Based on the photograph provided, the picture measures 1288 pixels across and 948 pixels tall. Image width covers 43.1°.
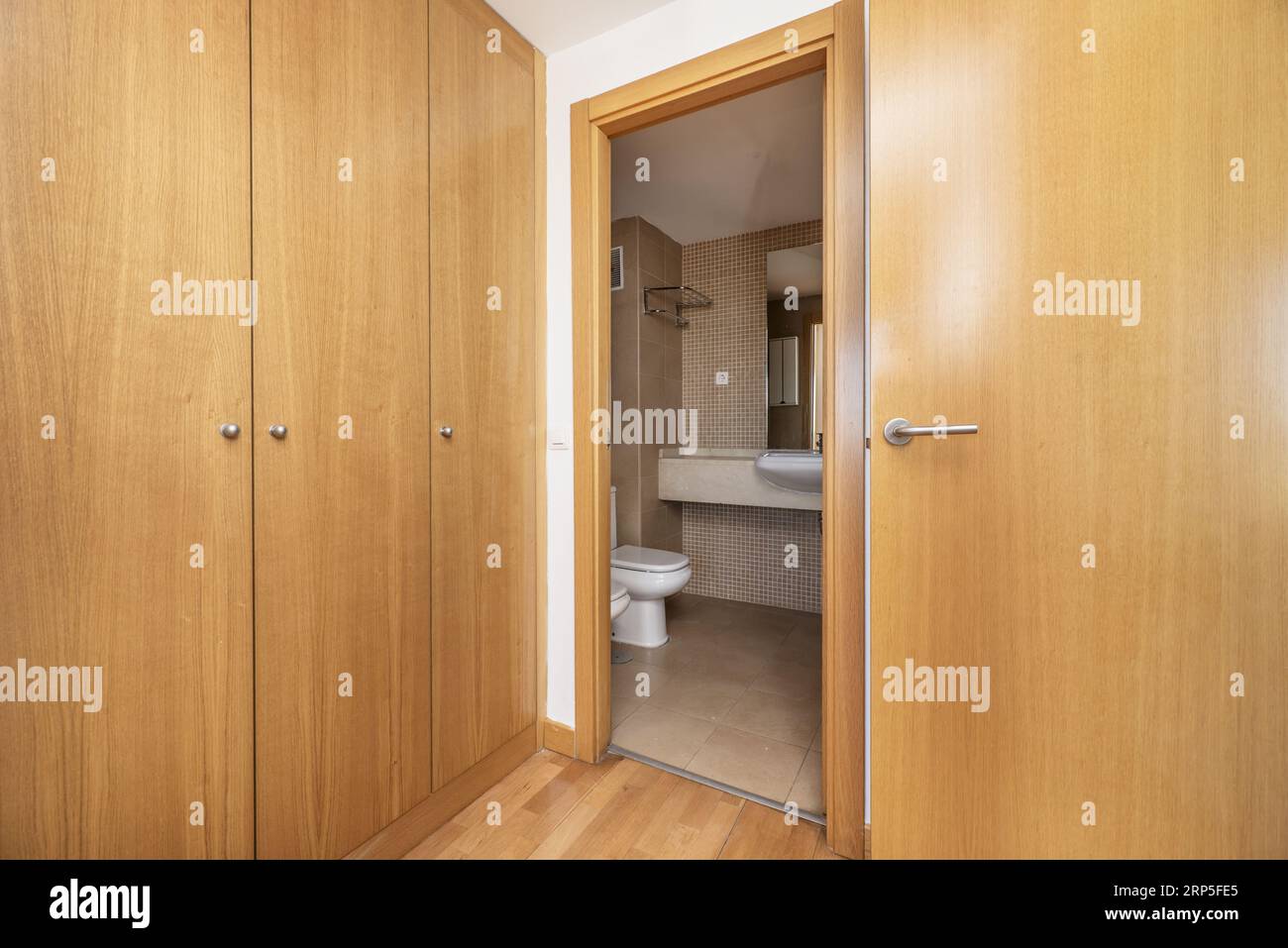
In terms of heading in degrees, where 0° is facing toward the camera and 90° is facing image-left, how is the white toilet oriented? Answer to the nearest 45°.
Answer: approximately 270°

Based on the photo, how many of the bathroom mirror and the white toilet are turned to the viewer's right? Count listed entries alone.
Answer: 1

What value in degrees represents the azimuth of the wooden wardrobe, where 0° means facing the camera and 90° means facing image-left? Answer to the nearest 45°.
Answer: approximately 315°

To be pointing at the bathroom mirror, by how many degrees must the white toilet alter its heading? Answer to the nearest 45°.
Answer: approximately 45° to its left

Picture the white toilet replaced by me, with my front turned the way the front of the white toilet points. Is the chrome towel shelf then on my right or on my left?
on my left
